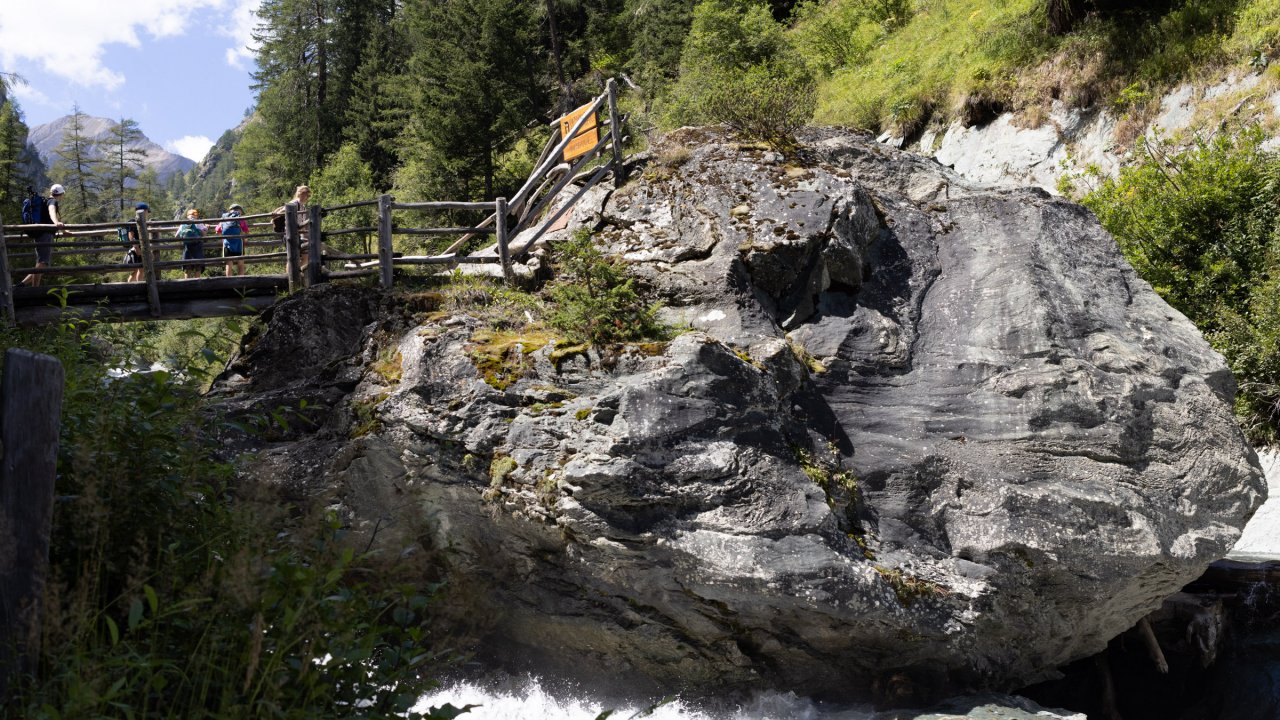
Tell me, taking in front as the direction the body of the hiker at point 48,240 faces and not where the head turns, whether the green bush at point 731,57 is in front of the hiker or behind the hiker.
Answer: in front

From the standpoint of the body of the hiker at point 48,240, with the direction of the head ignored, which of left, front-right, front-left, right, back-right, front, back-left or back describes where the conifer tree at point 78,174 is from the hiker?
left

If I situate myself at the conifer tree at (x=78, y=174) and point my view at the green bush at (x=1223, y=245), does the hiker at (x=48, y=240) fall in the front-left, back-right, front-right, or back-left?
front-right

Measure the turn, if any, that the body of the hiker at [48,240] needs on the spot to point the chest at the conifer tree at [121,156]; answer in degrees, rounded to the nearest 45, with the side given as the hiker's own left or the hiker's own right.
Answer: approximately 90° to the hiker's own left

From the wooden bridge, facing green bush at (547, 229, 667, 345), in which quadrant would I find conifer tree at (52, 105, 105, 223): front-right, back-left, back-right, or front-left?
back-left

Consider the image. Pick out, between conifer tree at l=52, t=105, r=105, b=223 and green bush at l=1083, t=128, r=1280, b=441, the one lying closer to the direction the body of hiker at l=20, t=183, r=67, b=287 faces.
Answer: the green bush

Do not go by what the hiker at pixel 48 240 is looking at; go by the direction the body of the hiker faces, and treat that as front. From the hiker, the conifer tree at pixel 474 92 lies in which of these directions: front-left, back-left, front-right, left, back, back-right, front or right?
front-left

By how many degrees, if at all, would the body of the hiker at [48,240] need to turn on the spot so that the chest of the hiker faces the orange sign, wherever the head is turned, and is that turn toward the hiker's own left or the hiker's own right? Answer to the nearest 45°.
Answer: approximately 45° to the hiker's own right

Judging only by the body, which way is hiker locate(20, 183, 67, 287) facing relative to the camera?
to the viewer's right

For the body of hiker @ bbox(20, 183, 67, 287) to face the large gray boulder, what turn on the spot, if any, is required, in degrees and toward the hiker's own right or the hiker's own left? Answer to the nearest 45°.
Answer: approximately 45° to the hiker's own right
